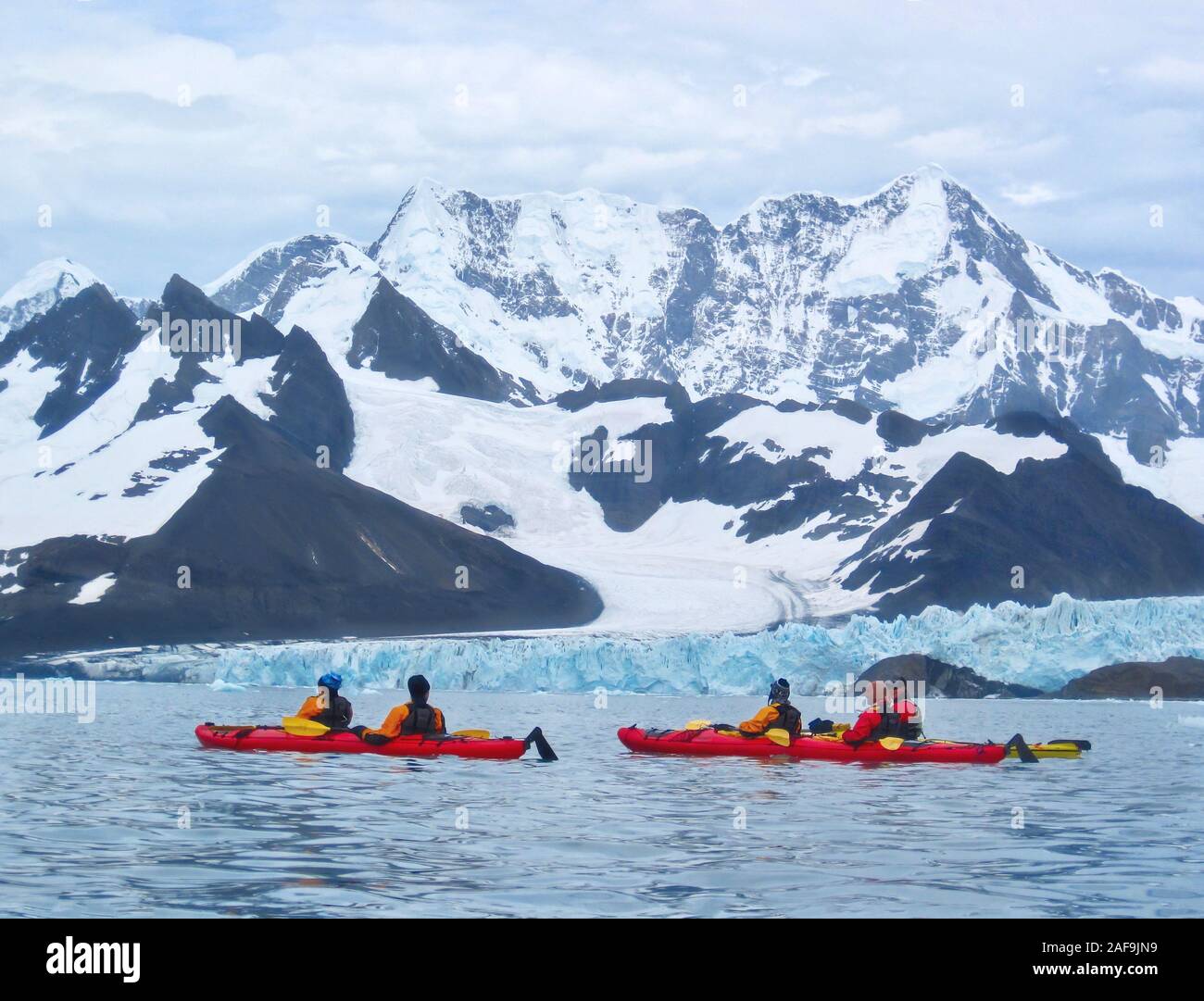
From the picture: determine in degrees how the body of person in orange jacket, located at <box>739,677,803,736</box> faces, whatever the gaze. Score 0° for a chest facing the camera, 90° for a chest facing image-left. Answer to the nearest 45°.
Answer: approximately 135°

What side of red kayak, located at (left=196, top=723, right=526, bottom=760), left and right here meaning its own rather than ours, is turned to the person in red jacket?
back

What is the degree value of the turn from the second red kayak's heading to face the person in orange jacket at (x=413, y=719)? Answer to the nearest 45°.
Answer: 0° — it already faces them

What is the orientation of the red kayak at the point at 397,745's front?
to the viewer's left

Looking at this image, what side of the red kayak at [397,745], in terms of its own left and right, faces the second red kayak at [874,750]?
back

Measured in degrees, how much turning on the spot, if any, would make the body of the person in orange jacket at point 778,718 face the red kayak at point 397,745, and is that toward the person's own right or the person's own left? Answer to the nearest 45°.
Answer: approximately 45° to the person's own left

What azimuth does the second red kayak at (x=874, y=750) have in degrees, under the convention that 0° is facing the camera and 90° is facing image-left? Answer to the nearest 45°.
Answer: approximately 90°

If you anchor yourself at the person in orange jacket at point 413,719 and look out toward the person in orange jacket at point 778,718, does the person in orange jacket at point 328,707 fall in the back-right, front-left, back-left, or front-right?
back-left

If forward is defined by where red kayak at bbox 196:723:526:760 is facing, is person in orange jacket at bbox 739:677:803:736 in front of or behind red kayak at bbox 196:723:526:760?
behind

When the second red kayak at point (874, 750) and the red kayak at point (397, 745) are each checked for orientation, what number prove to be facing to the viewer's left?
2
